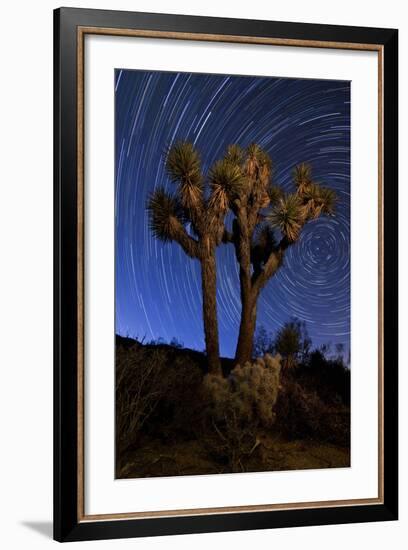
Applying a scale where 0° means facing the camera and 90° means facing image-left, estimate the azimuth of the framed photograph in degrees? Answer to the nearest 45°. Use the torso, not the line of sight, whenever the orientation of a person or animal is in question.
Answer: approximately 315°
